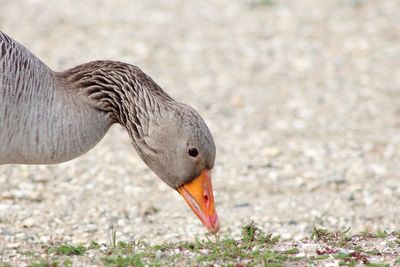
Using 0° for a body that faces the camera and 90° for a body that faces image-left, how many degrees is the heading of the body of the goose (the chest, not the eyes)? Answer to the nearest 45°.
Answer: approximately 270°
